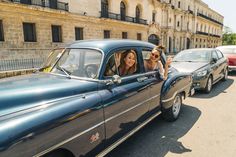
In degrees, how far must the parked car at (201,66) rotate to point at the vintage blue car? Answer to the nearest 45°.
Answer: approximately 45° to its left

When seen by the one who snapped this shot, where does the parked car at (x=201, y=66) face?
facing the viewer and to the left of the viewer

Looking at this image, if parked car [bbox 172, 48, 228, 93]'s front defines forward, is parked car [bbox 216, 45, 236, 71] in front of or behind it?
behind

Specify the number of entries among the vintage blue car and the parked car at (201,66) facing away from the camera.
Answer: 0

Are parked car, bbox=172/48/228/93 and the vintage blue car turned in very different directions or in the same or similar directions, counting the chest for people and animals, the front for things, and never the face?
same or similar directions

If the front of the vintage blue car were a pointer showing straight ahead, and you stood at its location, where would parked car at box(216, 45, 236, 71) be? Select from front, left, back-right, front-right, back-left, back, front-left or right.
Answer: back

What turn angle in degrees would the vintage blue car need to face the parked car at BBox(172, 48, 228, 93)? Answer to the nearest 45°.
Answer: approximately 180°
